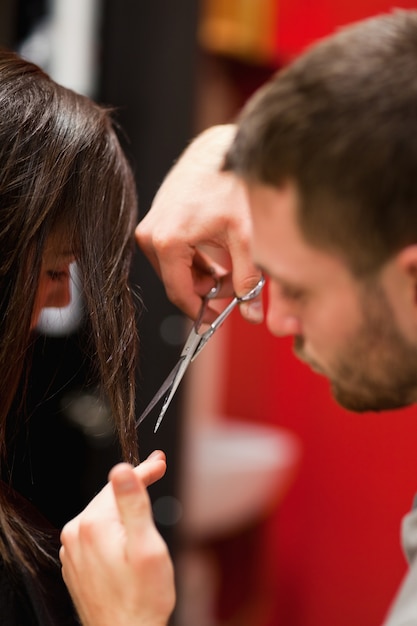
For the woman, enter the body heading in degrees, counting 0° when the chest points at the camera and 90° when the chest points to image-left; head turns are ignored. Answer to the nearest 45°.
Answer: approximately 270°

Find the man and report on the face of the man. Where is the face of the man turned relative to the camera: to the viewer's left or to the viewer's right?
to the viewer's left

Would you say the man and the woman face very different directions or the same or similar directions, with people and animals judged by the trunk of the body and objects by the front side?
very different directions

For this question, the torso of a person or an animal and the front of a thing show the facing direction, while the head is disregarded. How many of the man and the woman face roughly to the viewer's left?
1

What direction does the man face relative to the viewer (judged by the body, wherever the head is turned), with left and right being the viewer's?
facing to the left of the viewer
